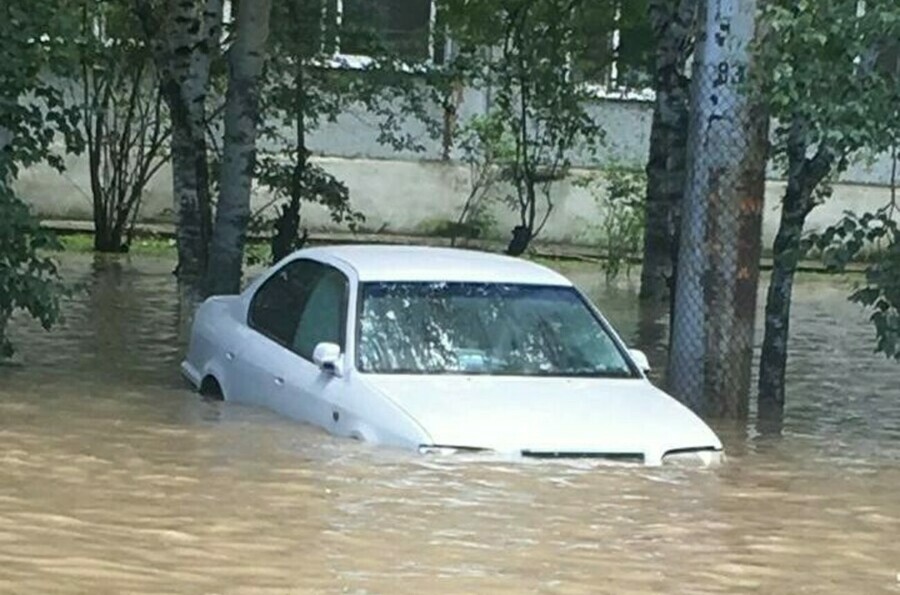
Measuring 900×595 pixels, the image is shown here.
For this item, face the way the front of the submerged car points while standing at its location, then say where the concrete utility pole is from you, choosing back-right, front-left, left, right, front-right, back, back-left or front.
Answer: left

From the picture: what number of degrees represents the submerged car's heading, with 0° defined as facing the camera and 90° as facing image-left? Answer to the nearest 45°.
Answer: approximately 315°

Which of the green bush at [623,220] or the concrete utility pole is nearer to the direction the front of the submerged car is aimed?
the concrete utility pole

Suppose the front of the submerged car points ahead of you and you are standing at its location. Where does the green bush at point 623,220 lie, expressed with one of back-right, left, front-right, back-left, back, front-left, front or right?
back-left

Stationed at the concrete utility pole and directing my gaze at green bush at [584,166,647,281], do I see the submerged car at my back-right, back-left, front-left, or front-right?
back-left
